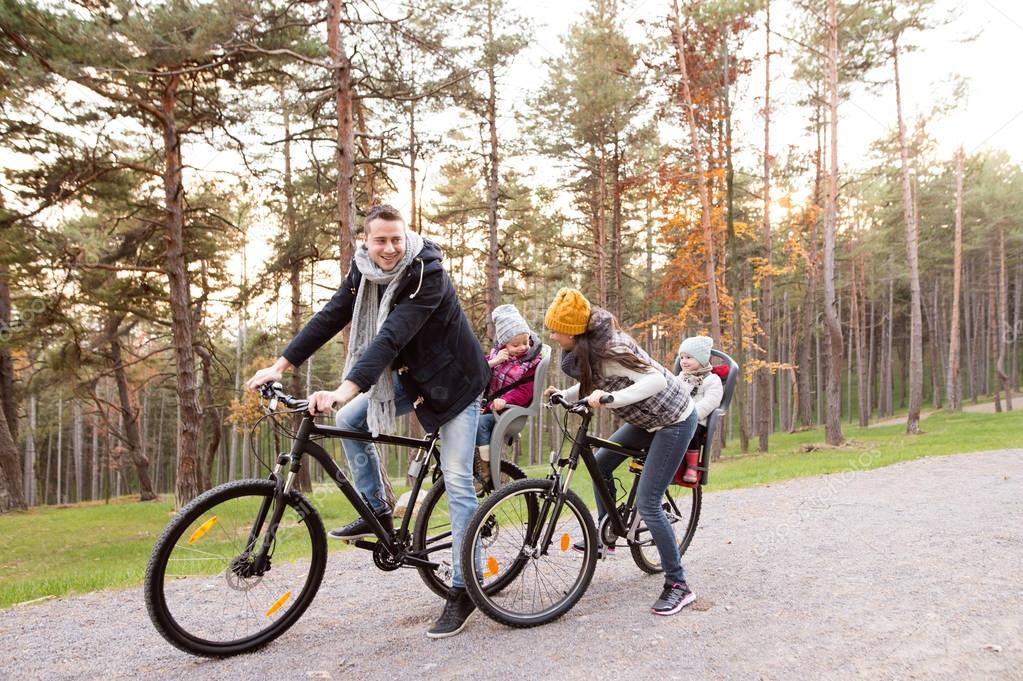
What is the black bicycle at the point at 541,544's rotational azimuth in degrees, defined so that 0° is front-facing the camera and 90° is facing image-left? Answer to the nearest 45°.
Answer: approximately 45°

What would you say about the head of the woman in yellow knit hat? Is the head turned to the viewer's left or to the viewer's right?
to the viewer's left

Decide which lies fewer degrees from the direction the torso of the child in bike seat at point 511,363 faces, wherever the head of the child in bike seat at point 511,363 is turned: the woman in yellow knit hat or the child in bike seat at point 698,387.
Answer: the woman in yellow knit hat

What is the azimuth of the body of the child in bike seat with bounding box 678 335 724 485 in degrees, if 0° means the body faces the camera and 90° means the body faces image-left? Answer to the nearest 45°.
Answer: approximately 45°

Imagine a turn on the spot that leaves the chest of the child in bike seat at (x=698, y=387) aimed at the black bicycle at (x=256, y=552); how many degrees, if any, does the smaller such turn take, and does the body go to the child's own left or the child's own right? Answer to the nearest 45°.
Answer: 0° — they already face it
